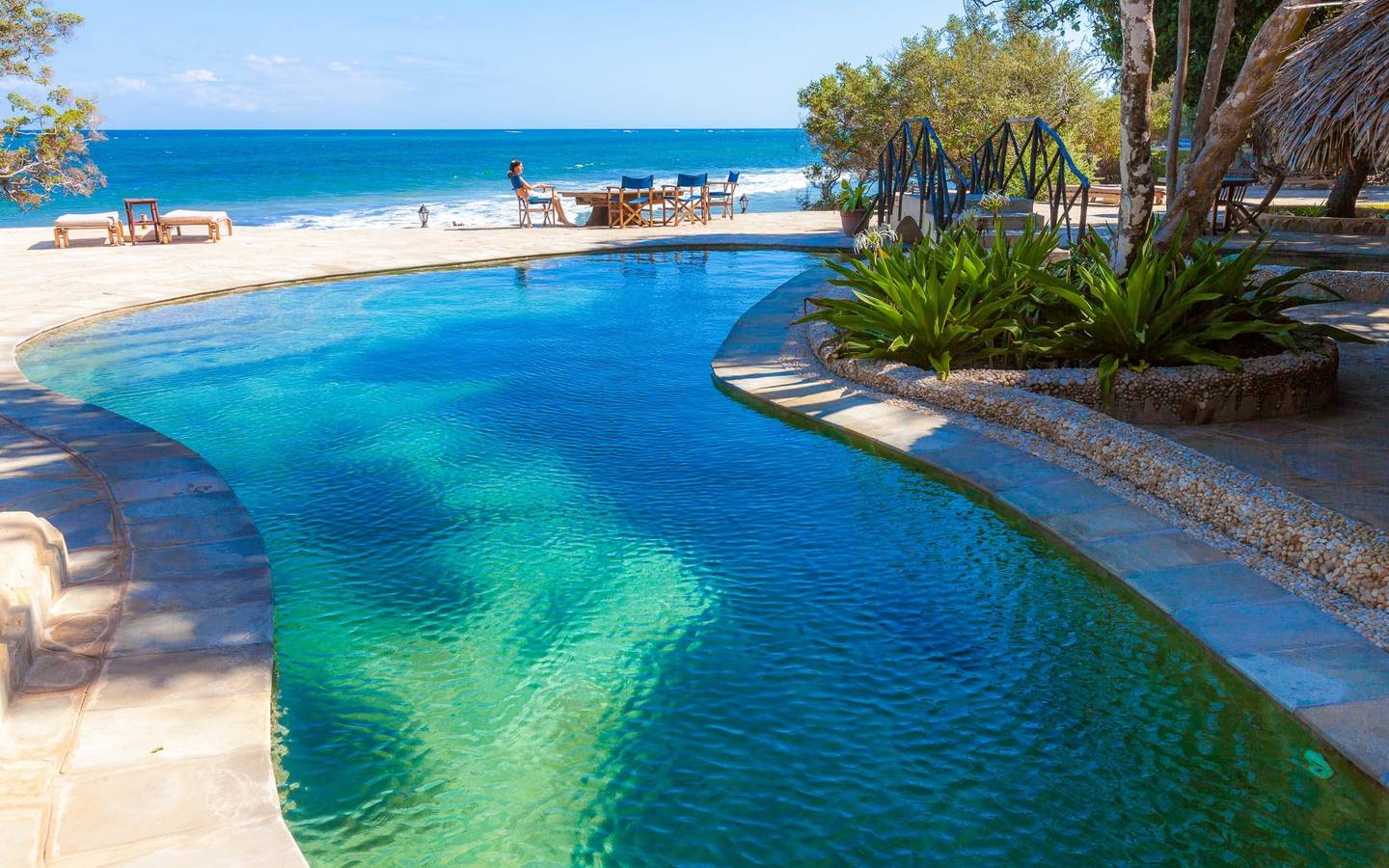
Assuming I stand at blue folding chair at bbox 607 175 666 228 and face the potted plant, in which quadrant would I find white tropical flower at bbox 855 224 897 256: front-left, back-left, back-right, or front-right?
front-right

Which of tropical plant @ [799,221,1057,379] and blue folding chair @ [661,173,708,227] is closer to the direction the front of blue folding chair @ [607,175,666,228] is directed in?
the blue folding chair

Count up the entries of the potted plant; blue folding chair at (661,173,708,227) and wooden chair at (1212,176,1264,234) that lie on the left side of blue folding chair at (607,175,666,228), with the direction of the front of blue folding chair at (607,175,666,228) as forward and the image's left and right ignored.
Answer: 0

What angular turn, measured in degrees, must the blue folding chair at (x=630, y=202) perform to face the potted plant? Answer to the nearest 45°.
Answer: approximately 135° to its right

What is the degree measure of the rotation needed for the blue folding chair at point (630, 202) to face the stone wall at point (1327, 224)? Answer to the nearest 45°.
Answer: approximately 135° to its right

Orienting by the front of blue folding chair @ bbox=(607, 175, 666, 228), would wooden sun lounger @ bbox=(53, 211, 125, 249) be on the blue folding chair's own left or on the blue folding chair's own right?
on the blue folding chair's own left

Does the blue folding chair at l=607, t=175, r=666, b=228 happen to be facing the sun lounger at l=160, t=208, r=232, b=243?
no

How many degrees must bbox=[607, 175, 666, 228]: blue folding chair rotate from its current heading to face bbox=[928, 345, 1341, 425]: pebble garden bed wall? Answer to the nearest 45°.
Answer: approximately 180°

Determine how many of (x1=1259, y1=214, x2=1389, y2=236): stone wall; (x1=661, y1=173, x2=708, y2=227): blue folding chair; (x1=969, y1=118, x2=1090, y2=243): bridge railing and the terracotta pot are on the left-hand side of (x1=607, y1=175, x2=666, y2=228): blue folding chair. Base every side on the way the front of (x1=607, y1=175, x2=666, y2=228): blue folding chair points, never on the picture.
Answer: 0

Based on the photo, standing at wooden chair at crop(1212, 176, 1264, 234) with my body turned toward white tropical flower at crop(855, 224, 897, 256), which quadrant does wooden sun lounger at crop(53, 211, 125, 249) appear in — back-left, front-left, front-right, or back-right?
front-right

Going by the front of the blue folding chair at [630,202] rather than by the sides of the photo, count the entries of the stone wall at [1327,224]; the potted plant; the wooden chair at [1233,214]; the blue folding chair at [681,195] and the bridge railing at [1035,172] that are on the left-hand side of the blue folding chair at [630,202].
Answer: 0

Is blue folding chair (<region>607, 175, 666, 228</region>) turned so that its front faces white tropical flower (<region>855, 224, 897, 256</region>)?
no

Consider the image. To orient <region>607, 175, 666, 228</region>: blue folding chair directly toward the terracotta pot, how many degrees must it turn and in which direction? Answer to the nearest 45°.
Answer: approximately 135° to its right

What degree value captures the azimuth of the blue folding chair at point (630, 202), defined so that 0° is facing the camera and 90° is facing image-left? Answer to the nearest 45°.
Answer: approximately 180°

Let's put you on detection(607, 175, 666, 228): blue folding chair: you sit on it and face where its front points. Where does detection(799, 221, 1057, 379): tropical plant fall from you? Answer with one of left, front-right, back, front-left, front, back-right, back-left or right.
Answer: back

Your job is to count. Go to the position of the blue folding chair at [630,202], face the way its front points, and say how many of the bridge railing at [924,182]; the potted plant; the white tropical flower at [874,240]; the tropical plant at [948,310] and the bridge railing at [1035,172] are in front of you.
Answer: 0

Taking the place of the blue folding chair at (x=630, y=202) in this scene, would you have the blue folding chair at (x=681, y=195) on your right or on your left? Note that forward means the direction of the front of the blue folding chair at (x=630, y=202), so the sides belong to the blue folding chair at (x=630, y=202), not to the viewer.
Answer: on your right

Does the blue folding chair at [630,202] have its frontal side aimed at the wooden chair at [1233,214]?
no
